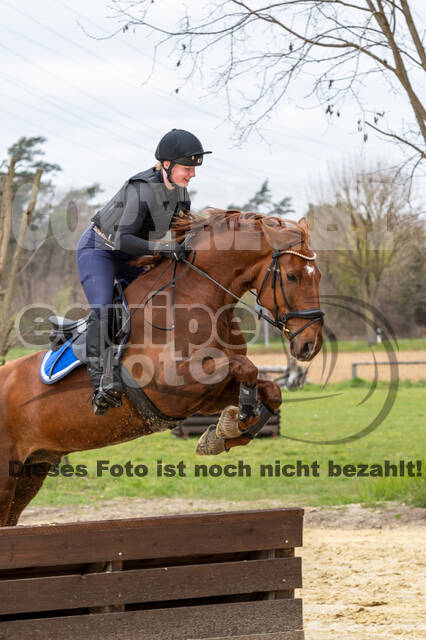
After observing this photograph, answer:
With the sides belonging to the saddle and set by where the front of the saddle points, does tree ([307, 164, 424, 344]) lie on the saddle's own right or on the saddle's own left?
on the saddle's own left

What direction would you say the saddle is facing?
to the viewer's right

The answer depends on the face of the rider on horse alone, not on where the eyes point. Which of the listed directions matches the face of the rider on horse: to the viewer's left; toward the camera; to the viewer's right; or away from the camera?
to the viewer's right
